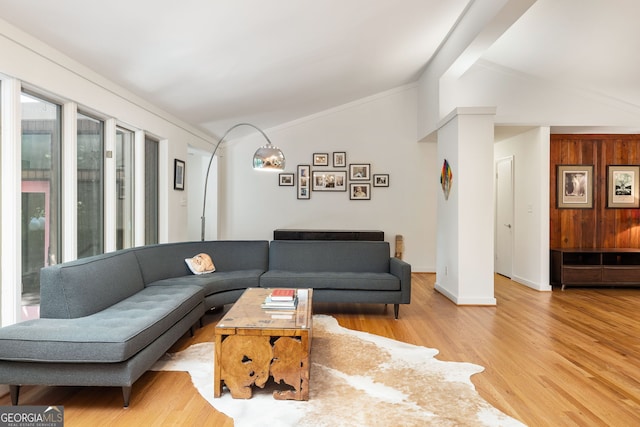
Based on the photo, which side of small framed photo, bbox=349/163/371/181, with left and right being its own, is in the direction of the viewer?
front

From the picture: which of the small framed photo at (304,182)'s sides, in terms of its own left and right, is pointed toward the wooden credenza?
left

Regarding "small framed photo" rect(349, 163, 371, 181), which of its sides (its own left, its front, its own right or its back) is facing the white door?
left

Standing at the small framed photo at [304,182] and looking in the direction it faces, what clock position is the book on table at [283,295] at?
The book on table is roughly at 12 o'clock from the small framed photo.

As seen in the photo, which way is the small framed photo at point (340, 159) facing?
toward the camera

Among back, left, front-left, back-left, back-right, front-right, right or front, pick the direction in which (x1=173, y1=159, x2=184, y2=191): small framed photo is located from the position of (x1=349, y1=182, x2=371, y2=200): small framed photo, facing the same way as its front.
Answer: front-right

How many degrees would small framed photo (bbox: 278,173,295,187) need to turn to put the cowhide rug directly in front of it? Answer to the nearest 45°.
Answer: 0° — it already faces it

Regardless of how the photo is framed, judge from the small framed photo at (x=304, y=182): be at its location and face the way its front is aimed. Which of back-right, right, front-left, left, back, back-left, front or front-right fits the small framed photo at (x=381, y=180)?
left

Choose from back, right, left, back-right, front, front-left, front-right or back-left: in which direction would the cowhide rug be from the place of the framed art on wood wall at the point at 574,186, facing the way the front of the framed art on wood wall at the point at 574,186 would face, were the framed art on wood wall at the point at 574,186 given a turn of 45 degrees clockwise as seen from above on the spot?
front-left

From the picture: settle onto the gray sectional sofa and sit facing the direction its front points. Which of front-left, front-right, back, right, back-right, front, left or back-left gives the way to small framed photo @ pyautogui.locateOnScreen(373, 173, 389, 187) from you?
left

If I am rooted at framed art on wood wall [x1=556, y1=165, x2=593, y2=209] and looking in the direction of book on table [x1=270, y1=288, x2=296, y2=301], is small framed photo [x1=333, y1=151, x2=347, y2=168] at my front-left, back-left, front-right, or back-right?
front-right

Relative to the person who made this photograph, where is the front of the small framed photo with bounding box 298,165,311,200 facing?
facing the viewer

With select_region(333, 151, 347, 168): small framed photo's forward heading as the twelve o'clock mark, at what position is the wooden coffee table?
The wooden coffee table is roughly at 12 o'clock from the small framed photo.

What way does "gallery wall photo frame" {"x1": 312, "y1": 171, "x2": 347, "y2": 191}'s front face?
toward the camera

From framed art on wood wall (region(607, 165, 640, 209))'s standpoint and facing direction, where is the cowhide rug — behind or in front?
in front
